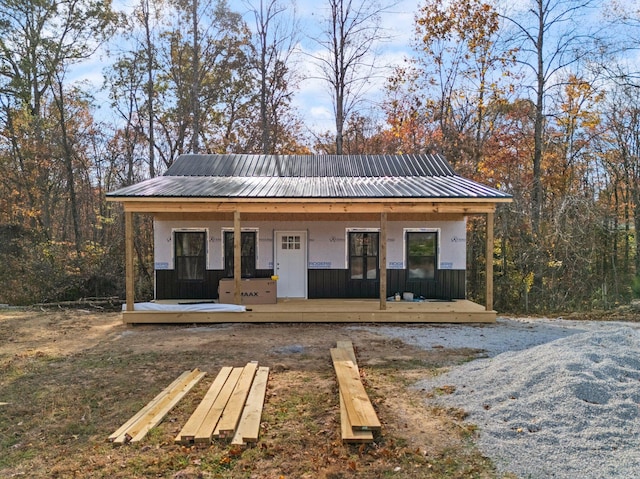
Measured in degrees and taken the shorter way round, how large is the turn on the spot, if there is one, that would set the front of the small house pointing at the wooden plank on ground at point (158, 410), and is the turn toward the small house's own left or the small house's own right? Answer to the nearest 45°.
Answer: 0° — it already faces it

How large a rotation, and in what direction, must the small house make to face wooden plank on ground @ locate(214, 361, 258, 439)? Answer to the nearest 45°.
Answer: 0° — it already faces it

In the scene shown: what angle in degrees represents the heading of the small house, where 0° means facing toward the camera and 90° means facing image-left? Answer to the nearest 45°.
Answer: approximately 0°

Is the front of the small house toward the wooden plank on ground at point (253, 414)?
yes

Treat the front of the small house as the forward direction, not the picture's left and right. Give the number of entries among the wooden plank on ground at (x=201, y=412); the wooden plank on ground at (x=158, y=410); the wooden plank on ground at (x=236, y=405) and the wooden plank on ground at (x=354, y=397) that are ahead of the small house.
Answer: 4

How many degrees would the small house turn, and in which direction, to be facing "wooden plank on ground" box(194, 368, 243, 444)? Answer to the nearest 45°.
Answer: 0° — it already faces it
